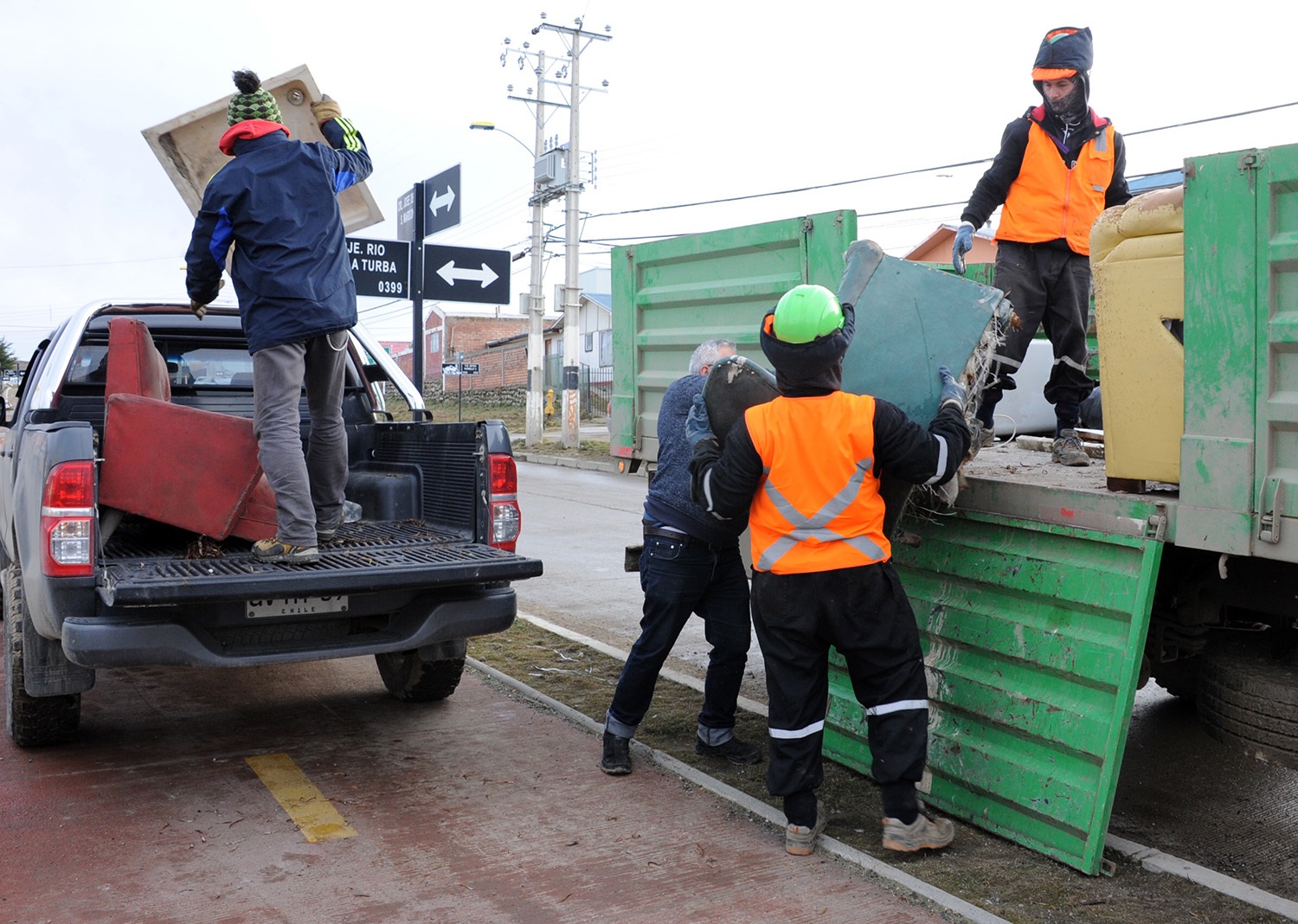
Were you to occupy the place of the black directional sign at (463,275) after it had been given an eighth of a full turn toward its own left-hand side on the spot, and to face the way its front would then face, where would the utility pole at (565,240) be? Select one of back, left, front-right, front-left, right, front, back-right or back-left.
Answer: back-left

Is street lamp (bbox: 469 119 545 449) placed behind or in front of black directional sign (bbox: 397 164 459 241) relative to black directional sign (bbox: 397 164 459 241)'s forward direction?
behind

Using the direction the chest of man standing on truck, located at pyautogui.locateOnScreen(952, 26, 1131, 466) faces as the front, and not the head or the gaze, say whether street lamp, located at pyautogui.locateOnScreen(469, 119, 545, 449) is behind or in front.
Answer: behind

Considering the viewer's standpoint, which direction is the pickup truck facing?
facing away from the viewer

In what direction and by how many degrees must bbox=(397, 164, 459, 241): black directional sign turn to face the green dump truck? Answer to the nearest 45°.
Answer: approximately 45° to its left

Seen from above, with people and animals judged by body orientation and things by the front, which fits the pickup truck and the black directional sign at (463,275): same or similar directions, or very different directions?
very different directions

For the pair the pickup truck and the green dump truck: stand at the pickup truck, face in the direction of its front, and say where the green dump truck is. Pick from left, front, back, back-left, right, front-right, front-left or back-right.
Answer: back-right

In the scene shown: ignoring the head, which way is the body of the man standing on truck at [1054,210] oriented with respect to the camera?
toward the camera

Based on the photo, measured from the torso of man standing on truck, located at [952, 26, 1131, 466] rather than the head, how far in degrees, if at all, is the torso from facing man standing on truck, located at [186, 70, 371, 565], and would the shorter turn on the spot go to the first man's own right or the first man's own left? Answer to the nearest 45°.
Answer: approximately 45° to the first man's own right

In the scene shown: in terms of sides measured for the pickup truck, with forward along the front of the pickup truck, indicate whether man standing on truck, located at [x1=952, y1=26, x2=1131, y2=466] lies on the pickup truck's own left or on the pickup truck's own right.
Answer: on the pickup truck's own right

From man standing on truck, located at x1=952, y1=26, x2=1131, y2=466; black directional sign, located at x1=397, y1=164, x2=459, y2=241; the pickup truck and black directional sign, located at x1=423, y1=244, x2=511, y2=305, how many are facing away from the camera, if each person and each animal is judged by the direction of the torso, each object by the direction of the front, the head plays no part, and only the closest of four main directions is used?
1

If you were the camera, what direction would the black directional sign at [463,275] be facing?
facing the viewer

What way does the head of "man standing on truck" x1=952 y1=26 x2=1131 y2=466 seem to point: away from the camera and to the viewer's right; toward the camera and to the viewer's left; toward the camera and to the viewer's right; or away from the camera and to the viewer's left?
toward the camera and to the viewer's left

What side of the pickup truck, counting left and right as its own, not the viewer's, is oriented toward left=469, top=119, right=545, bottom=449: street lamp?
front

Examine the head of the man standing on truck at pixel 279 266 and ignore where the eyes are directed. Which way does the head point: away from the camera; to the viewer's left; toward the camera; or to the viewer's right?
away from the camera

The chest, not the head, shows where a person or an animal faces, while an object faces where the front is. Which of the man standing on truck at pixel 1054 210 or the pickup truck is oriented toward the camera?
the man standing on truck

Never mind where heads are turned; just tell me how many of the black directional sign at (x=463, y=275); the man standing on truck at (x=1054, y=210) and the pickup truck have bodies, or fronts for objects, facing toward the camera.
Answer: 2
